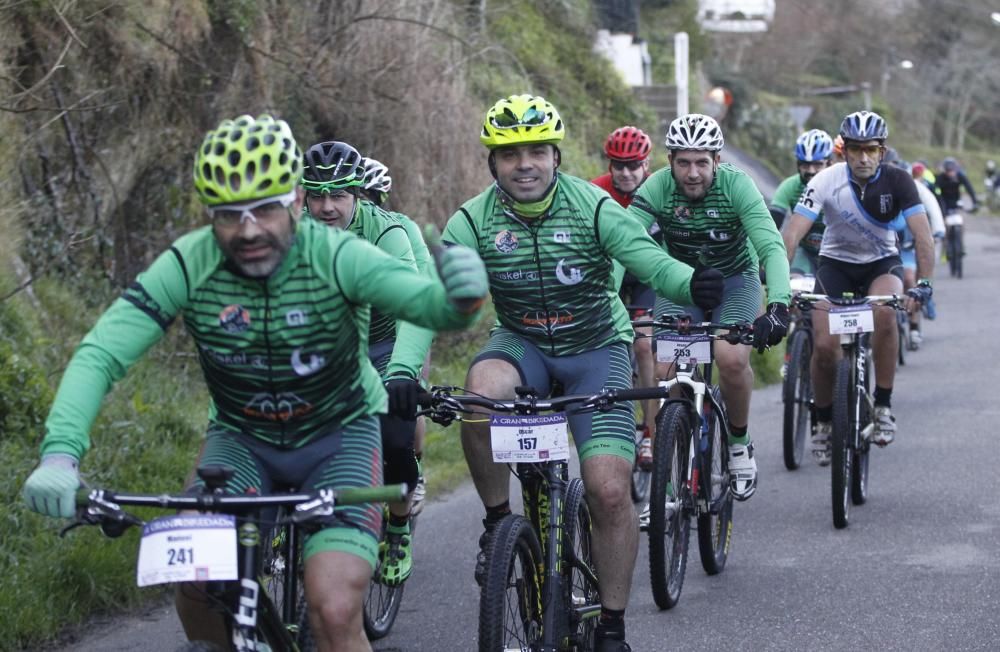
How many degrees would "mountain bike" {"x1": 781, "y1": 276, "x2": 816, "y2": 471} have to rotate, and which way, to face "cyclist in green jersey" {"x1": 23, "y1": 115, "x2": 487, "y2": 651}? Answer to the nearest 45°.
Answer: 0° — it already faces them

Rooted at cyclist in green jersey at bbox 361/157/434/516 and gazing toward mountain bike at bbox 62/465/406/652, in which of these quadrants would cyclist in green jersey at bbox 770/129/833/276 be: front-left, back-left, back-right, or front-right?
back-left

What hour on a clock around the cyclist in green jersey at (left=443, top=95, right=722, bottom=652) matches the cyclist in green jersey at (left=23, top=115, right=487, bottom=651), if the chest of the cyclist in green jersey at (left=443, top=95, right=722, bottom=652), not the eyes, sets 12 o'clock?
the cyclist in green jersey at (left=23, top=115, right=487, bottom=651) is roughly at 1 o'clock from the cyclist in green jersey at (left=443, top=95, right=722, bottom=652).

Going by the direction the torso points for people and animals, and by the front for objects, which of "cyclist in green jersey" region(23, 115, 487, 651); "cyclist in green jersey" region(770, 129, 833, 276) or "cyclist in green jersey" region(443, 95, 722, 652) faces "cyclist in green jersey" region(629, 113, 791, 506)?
"cyclist in green jersey" region(770, 129, 833, 276)

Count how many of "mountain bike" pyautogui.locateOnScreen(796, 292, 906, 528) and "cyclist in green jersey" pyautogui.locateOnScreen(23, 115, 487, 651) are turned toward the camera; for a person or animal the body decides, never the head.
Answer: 2

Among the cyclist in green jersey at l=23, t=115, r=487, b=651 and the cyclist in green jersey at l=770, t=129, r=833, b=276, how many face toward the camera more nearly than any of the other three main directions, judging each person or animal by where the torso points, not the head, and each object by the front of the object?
2

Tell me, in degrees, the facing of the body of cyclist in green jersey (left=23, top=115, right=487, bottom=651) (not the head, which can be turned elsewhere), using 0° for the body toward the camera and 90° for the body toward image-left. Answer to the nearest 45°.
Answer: approximately 0°

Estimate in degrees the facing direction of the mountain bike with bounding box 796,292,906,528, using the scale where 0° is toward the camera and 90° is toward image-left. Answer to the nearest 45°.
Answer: approximately 0°
